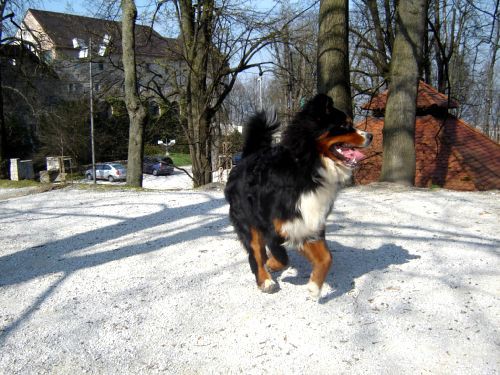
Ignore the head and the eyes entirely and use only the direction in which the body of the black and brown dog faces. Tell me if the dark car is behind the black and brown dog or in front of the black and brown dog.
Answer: behind

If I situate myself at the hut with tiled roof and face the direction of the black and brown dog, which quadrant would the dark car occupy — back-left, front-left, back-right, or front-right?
back-right

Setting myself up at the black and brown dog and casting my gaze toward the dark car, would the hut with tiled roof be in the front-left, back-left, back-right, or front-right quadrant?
front-right

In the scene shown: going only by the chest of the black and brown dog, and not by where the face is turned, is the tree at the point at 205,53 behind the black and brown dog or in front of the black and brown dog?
behind

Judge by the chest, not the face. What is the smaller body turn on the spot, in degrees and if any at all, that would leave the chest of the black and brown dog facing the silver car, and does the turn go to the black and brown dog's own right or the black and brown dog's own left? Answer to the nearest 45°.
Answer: approximately 180°

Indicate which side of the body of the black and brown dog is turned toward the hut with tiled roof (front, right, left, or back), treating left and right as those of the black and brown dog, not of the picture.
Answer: left

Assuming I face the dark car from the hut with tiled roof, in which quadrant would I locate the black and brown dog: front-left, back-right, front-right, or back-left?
back-left
